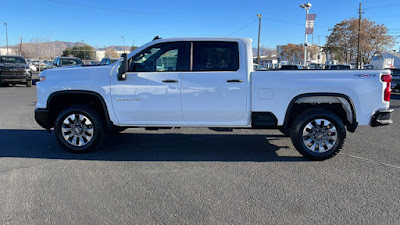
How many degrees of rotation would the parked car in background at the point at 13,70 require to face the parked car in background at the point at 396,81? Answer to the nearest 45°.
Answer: approximately 45° to its left

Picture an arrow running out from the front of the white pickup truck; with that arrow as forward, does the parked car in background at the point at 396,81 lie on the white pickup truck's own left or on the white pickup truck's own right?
on the white pickup truck's own right

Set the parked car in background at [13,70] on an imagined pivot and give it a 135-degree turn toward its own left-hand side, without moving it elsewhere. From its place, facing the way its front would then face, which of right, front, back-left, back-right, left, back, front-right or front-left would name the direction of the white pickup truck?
back-right

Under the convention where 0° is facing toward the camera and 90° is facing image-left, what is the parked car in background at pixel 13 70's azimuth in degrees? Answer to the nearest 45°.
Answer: approximately 0°

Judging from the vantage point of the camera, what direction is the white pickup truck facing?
facing to the left of the viewer
